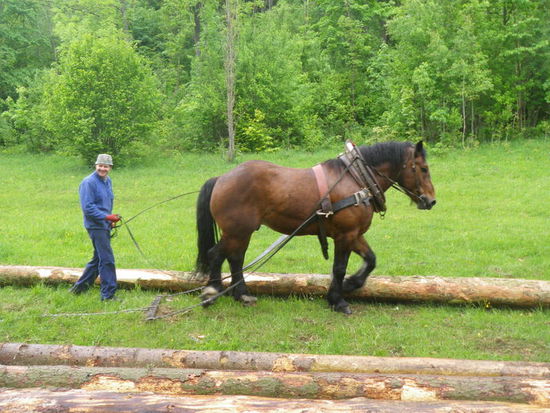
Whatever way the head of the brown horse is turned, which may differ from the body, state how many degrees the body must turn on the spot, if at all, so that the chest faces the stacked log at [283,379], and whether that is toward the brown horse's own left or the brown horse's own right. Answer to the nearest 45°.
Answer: approximately 90° to the brown horse's own right

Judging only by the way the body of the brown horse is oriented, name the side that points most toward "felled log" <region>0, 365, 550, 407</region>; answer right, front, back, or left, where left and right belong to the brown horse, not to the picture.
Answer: right

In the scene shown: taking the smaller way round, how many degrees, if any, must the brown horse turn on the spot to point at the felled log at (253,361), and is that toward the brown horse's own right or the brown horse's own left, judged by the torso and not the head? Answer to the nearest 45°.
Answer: approximately 90° to the brown horse's own right

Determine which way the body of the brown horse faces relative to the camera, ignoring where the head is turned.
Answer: to the viewer's right

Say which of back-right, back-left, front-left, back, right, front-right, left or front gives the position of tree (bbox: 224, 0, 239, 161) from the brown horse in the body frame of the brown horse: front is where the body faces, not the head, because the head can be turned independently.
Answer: left

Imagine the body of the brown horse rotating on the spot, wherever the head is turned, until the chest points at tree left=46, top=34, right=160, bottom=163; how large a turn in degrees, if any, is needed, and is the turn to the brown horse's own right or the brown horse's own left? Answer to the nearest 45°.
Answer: approximately 135° to the brown horse's own left

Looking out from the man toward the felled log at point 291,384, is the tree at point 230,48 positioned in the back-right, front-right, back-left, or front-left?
back-left

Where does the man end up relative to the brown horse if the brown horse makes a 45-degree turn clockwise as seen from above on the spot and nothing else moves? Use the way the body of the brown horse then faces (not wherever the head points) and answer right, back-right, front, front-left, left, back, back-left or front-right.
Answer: back-right

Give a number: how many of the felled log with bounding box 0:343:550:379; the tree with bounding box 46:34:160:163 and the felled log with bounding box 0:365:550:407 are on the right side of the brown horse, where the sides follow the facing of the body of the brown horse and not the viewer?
2

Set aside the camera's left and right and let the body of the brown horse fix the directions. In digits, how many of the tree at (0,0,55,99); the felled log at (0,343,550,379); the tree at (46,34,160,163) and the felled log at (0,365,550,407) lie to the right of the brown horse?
2

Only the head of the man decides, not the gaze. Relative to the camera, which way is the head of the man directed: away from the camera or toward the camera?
toward the camera

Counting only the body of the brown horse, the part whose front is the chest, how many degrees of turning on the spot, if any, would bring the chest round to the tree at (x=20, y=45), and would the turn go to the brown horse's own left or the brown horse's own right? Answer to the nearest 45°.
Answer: approximately 135° to the brown horse's own left
